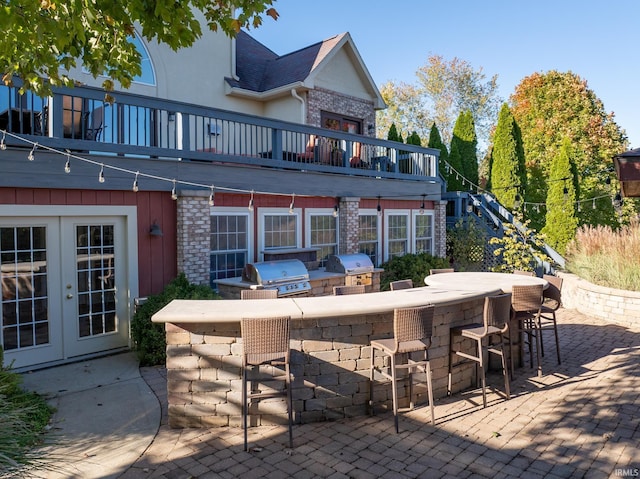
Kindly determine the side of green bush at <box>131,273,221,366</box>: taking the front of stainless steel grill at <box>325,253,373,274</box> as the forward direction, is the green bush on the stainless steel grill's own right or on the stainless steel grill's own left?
on the stainless steel grill's own right

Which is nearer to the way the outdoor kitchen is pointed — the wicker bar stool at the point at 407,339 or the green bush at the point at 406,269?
the wicker bar stool

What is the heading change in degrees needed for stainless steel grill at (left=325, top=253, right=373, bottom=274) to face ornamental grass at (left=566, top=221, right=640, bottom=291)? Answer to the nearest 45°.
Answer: approximately 45° to its left

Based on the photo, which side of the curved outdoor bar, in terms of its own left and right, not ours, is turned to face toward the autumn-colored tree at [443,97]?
back

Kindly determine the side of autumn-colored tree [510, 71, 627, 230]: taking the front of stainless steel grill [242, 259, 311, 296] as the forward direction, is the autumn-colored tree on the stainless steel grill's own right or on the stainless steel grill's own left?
on the stainless steel grill's own left

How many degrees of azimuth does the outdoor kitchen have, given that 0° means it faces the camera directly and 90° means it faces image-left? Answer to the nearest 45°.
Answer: approximately 315°

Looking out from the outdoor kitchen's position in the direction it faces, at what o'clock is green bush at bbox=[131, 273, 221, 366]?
The green bush is roughly at 3 o'clock from the outdoor kitchen.

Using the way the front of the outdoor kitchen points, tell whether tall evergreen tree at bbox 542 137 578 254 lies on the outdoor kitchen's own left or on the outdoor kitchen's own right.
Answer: on the outdoor kitchen's own left

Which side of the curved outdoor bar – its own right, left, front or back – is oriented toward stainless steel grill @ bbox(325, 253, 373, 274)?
back

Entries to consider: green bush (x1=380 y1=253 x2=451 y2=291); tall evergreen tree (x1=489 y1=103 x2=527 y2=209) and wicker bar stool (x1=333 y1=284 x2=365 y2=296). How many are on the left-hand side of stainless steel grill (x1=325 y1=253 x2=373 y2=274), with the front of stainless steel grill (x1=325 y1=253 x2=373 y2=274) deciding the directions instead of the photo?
2

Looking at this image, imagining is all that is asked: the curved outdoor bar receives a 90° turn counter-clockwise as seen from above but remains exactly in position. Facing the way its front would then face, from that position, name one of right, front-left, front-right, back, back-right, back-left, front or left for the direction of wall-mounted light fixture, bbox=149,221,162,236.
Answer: back-left
